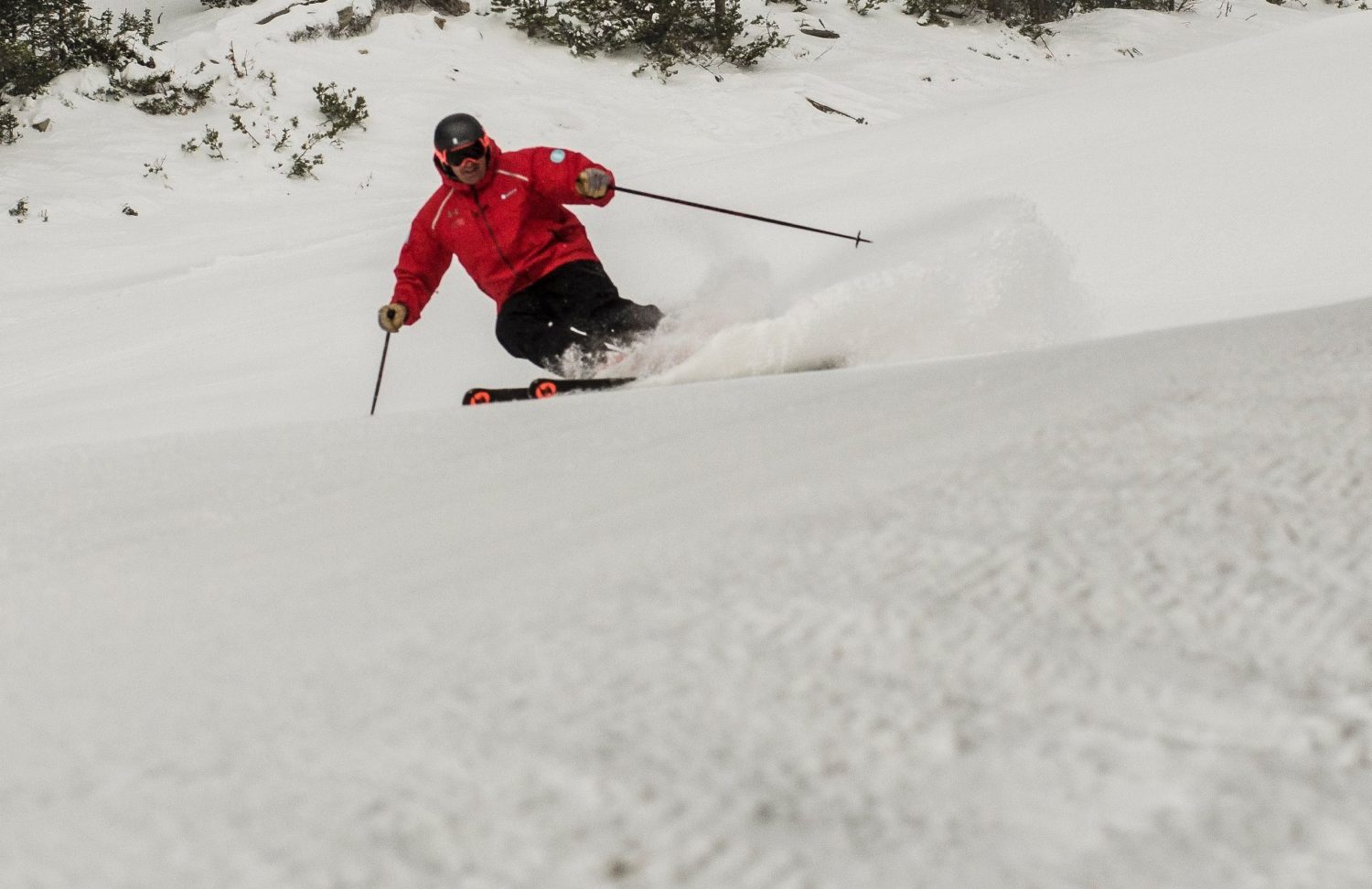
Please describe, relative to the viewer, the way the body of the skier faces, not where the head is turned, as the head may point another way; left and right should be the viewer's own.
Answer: facing the viewer

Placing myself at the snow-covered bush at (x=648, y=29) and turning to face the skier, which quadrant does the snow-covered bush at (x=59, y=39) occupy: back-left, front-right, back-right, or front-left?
front-right

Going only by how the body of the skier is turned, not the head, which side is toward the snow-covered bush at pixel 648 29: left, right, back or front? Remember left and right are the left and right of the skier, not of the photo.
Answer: back

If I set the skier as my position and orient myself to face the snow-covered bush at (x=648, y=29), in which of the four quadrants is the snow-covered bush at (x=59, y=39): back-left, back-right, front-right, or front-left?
front-left
